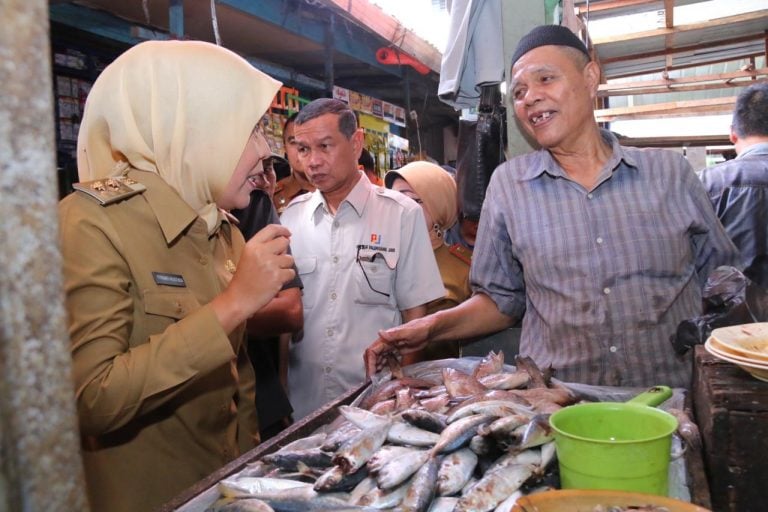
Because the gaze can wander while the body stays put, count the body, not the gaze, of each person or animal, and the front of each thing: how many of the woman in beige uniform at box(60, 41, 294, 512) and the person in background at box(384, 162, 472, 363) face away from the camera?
0

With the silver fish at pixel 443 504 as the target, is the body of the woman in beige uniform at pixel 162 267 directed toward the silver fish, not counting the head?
yes

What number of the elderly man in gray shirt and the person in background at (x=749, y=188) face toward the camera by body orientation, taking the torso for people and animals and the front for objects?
1

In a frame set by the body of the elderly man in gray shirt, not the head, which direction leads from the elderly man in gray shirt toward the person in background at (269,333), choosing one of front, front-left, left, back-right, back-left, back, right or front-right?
right

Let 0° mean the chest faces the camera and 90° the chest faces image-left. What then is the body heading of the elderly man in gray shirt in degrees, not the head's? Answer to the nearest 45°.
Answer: approximately 0°

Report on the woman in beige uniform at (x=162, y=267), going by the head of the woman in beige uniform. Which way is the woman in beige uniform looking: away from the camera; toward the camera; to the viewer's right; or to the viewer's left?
to the viewer's right

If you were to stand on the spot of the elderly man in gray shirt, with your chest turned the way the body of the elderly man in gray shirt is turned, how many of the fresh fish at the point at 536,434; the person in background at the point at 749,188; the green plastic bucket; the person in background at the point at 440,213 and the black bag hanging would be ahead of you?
2
